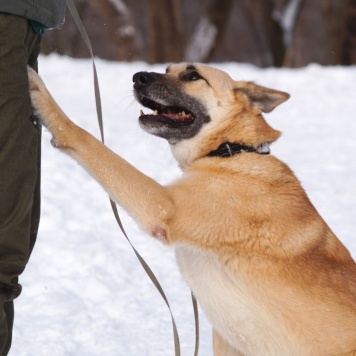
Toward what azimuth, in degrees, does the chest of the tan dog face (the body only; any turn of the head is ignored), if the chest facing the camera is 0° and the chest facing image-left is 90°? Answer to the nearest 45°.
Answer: approximately 90°

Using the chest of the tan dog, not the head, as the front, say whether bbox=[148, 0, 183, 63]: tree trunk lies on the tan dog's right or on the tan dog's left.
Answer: on the tan dog's right
